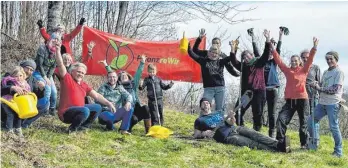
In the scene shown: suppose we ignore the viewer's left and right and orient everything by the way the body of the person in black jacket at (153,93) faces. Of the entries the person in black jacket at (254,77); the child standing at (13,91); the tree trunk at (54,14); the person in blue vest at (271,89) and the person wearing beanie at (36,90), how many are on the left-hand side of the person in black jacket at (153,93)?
2

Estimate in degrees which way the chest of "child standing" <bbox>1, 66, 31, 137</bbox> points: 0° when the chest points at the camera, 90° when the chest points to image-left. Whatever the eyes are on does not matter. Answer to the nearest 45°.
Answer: approximately 315°

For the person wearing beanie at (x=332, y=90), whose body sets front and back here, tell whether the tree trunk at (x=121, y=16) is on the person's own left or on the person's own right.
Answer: on the person's own right

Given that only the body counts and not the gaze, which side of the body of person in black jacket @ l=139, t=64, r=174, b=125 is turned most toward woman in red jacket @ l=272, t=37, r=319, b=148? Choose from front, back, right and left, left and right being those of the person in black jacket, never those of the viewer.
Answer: left

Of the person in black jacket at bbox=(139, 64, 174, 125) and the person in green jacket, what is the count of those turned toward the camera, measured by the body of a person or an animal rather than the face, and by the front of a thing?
2

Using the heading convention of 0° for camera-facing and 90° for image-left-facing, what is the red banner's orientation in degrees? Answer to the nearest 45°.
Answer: approximately 0°

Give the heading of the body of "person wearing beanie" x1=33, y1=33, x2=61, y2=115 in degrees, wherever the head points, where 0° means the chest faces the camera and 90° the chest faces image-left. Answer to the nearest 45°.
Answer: approximately 315°

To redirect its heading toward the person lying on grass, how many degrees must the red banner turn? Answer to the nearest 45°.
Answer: approximately 45° to its left

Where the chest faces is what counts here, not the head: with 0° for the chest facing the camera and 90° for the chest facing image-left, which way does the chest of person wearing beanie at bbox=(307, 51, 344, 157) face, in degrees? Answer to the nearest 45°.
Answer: approximately 45°

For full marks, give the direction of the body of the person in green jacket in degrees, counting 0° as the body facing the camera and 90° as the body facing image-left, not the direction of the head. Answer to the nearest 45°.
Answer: approximately 0°
